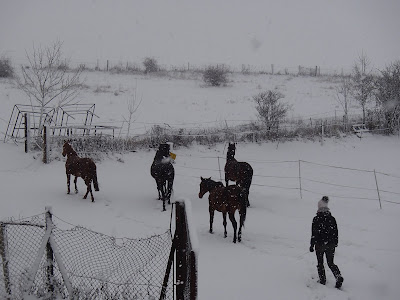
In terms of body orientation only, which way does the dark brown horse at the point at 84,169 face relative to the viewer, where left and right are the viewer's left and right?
facing away from the viewer and to the left of the viewer

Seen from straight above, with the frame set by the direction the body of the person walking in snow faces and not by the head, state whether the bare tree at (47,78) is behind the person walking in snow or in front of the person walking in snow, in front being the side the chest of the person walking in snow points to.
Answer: in front

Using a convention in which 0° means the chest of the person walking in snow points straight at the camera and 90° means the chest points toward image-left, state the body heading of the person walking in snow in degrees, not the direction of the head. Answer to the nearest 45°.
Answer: approximately 135°

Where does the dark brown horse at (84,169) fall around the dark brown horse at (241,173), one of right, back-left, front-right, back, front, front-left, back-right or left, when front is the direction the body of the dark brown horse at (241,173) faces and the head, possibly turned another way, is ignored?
front-left

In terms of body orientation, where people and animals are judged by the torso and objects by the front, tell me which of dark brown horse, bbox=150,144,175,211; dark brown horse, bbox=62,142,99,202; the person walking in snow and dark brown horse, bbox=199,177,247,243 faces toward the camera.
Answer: dark brown horse, bbox=150,144,175,211

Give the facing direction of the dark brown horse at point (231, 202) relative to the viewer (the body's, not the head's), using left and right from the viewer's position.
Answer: facing away from the viewer and to the left of the viewer

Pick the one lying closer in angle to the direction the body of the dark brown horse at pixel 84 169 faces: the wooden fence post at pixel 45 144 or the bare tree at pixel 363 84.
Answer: the wooden fence post

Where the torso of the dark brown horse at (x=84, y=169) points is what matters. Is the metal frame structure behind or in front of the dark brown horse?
in front
